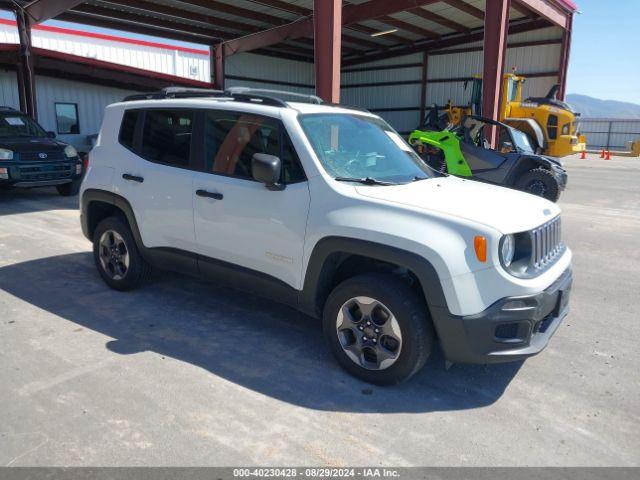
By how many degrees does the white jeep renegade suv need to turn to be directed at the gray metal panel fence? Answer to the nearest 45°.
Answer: approximately 90° to its left

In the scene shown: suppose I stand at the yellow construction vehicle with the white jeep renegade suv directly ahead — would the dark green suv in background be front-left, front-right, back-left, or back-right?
front-right

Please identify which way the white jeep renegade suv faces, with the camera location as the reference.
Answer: facing the viewer and to the right of the viewer

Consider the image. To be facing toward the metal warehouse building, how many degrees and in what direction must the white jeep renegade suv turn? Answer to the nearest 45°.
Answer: approximately 135° to its left

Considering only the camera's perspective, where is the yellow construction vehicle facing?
facing away from the viewer and to the left of the viewer

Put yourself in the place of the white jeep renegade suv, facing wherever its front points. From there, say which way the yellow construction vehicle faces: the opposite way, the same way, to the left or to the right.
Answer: the opposite way

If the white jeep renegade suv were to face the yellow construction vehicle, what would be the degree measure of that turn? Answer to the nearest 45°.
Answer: approximately 90° to its left

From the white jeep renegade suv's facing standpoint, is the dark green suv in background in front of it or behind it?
behind

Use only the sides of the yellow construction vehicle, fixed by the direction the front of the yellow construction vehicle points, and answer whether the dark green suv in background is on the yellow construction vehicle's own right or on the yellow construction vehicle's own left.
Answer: on the yellow construction vehicle's own left
